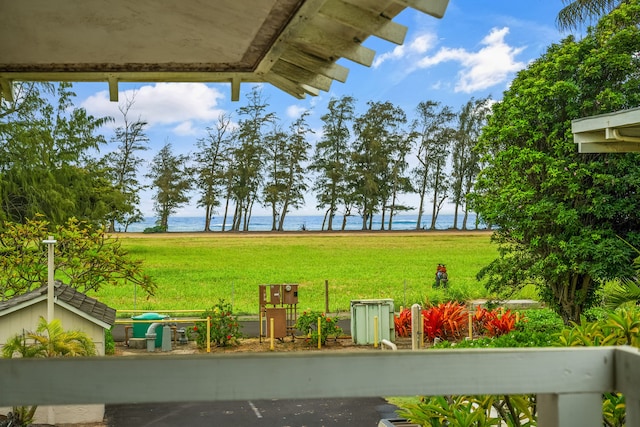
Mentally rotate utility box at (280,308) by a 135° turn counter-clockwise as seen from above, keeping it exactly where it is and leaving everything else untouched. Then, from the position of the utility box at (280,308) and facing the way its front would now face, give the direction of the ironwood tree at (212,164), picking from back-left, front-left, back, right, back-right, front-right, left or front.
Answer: front-left

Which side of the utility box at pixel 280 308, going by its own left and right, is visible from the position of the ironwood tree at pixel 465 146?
back

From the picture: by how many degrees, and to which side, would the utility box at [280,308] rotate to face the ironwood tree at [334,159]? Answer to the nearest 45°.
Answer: approximately 180°

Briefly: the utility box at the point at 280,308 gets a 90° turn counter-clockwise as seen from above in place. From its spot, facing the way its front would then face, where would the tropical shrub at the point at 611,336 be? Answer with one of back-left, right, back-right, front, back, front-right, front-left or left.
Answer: right

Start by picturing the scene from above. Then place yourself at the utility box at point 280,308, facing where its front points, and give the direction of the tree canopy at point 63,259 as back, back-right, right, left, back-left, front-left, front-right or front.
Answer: right

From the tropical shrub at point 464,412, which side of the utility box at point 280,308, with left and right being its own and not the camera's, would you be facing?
front

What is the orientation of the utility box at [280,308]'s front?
toward the camera

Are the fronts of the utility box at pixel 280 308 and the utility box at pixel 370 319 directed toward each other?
no

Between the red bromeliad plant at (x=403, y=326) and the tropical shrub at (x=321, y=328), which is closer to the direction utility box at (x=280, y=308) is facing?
the tropical shrub

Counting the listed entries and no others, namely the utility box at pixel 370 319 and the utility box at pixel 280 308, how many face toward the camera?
2

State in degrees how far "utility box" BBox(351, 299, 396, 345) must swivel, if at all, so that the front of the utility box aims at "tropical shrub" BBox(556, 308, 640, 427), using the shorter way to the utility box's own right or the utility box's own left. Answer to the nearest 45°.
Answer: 0° — it already faces it

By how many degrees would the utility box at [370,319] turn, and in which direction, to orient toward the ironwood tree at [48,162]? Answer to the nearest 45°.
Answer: approximately 135° to its right

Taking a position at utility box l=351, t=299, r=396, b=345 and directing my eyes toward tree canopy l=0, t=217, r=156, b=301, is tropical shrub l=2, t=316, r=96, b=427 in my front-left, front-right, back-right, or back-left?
front-left

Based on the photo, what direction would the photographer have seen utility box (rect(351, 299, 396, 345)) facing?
facing the viewer

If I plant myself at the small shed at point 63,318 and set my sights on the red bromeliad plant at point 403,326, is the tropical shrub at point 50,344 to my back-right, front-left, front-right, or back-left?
back-right

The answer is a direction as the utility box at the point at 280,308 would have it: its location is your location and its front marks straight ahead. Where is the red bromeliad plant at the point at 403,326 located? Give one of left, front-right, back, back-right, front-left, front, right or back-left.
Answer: left

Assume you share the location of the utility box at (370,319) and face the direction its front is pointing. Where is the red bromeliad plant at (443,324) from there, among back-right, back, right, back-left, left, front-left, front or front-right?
left

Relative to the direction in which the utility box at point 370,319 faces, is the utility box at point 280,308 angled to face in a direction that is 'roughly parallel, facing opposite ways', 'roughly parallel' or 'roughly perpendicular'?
roughly parallel

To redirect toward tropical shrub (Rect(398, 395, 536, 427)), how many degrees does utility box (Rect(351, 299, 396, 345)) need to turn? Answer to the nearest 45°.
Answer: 0° — it already faces it

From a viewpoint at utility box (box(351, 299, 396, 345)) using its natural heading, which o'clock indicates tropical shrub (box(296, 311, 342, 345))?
The tropical shrub is roughly at 3 o'clock from the utility box.
